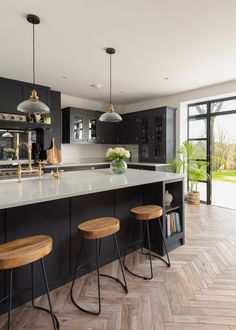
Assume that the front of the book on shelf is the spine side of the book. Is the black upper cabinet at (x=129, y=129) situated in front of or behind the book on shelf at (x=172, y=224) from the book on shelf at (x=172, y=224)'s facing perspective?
behind

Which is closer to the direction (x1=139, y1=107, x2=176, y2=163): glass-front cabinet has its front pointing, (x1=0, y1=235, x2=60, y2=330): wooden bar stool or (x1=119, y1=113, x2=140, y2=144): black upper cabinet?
the wooden bar stool

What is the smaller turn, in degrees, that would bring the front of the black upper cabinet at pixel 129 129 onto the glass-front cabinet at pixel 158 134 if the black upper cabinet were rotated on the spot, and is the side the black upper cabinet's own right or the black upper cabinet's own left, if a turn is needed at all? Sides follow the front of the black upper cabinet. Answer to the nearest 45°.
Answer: approximately 90° to the black upper cabinet's own left

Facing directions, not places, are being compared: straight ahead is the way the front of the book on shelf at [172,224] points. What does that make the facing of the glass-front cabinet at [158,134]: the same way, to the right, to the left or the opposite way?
to the right

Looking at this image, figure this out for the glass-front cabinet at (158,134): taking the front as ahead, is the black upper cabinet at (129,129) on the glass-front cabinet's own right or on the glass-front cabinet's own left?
on the glass-front cabinet's own right

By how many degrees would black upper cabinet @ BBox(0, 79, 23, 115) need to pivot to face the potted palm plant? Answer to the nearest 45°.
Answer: approximately 45° to its left

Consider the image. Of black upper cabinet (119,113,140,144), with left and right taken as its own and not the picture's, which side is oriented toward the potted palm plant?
left
